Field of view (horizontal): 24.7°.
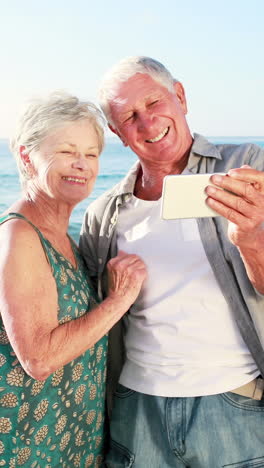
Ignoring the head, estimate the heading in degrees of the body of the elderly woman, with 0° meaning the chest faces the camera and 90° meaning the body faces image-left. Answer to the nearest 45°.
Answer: approximately 315°

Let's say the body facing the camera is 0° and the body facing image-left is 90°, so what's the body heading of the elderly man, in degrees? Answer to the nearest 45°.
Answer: approximately 0°
